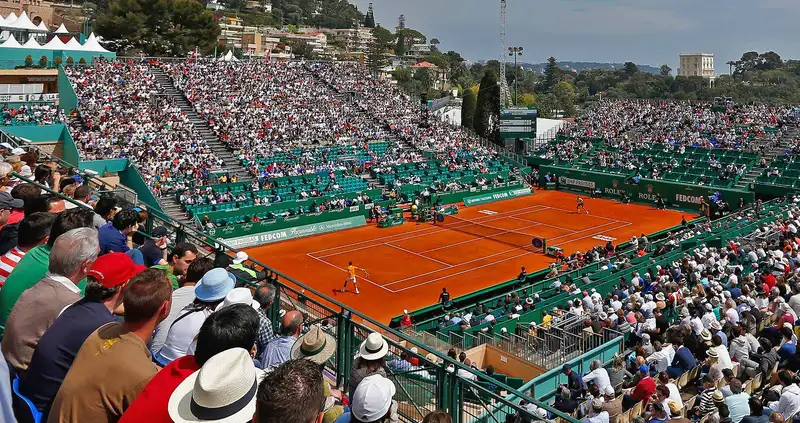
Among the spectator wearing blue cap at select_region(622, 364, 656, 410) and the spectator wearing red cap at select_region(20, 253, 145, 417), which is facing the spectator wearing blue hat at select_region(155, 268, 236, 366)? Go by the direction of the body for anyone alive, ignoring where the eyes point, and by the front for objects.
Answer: the spectator wearing red cap

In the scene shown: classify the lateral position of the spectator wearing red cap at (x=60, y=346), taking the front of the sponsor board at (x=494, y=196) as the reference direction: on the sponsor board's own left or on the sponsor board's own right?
on the sponsor board's own right

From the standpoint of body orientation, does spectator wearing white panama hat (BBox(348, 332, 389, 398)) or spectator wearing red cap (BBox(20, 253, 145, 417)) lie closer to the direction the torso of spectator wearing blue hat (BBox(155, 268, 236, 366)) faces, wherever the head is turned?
the spectator wearing white panama hat

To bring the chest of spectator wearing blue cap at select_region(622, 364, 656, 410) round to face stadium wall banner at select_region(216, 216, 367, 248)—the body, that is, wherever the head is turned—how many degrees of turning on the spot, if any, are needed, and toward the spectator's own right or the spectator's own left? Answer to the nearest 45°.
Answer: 0° — they already face it

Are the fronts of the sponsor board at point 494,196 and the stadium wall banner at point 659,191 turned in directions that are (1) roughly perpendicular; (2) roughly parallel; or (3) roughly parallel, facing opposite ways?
roughly perpendicular

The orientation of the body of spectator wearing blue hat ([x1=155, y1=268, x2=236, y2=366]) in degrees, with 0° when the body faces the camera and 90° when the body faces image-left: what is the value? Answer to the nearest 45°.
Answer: approximately 225°

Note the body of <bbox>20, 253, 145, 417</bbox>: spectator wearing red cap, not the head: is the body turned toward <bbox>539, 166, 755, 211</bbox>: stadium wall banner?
yes

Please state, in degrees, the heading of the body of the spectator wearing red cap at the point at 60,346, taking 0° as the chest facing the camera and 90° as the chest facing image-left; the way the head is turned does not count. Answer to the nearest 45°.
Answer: approximately 225°
